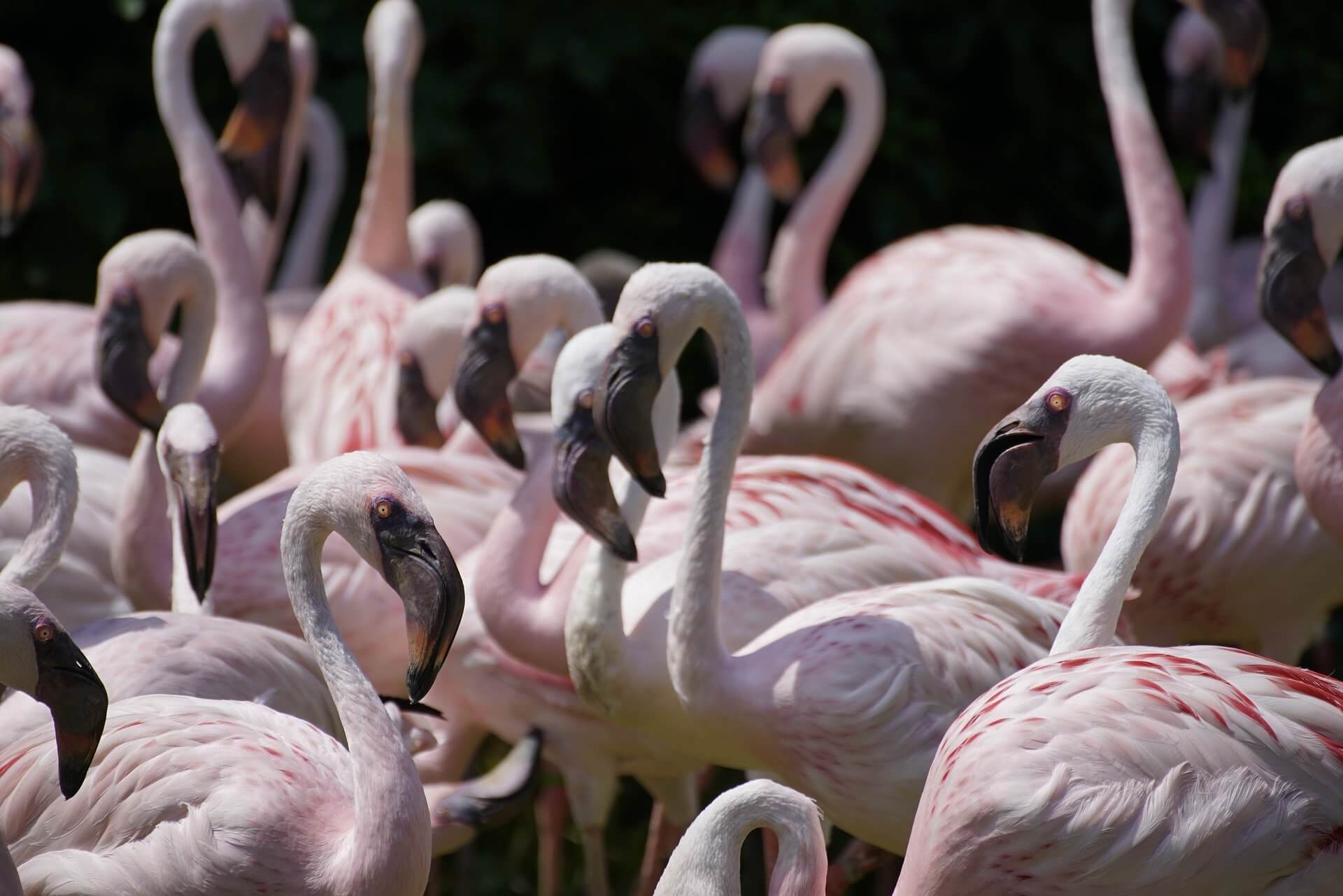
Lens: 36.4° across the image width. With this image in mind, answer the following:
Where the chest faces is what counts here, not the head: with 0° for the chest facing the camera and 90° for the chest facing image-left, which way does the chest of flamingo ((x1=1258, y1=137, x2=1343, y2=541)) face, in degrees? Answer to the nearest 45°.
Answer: approximately 90°

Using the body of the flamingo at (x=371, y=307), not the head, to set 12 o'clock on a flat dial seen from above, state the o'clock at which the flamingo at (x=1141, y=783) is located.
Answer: the flamingo at (x=1141, y=783) is roughly at 4 o'clock from the flamingo at (x=371, y=307).

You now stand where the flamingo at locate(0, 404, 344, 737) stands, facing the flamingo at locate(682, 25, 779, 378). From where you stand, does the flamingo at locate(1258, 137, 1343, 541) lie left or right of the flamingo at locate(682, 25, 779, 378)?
right

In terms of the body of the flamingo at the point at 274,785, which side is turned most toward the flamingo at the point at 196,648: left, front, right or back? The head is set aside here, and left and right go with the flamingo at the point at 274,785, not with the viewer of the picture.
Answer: left

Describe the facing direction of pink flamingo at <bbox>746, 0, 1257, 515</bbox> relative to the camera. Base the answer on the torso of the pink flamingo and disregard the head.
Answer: to the viewer's right

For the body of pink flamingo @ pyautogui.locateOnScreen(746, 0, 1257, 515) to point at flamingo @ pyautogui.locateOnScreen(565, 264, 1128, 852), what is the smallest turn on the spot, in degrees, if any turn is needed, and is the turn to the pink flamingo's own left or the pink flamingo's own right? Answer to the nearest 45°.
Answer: approximately 90° to the pink flamingo's own right

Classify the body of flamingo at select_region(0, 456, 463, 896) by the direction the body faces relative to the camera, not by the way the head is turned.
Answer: to the viewer's right

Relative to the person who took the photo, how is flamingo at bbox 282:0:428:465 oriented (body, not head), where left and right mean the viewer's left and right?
facing away from the viewer and to the right of the viewer

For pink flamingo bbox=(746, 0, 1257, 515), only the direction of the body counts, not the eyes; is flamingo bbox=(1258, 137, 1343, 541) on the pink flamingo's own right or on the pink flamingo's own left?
on the pink flamingo's own right
